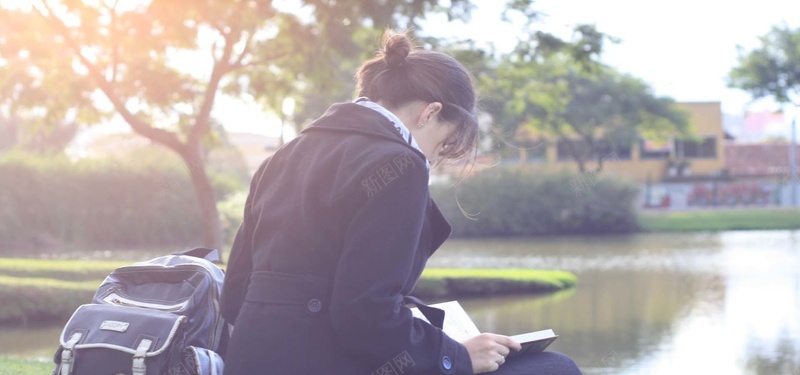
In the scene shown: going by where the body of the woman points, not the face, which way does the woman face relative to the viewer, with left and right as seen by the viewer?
facing away from the viewer and to the right of the viewer

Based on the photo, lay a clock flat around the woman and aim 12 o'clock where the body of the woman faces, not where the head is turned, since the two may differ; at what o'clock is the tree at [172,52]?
The tree is roughly at 10 o'clock from the woman.

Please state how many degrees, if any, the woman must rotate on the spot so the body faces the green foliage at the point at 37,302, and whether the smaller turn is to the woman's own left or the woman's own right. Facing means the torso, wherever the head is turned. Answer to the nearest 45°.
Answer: approximately 90° to the woman's own left

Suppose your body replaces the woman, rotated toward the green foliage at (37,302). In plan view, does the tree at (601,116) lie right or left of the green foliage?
right

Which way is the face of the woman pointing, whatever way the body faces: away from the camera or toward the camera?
away from the camera

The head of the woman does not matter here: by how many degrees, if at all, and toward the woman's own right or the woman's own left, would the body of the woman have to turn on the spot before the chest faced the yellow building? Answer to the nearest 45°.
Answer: approximately 45° to the woman's own left

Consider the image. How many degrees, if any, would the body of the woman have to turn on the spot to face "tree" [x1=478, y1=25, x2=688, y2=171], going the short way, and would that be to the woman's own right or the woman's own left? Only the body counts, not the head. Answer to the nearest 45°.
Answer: approximately 45° to the woman's own left

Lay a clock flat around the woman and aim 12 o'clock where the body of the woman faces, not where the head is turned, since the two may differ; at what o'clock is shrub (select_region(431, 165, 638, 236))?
The shrub is roughly at 11 o'clock from the woman.

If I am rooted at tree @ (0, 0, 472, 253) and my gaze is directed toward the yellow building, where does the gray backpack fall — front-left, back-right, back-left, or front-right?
back-right

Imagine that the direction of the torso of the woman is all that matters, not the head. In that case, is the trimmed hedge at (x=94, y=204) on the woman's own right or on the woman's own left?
on the woman's own left
